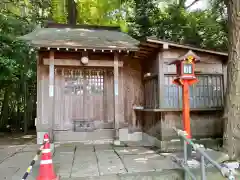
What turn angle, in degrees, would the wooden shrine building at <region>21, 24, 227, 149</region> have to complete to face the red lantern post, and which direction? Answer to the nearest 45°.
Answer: approximately 45° to its left

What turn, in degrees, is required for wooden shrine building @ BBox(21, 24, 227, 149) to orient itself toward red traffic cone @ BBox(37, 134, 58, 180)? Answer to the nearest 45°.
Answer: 0° — it already faces it

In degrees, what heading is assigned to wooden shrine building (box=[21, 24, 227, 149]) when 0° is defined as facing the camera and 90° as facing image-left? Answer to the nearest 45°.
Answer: approximately 0°

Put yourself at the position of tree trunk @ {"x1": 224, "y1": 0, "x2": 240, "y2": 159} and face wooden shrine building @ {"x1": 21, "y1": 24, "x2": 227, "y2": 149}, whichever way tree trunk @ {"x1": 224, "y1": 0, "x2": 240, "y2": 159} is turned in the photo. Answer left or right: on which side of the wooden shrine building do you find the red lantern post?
left

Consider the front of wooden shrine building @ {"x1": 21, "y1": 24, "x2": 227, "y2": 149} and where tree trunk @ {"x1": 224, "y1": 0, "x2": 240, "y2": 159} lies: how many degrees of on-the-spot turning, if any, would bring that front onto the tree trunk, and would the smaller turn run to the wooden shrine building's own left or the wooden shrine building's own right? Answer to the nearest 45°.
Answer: approximately 45° to the wooden shrine building's own left
